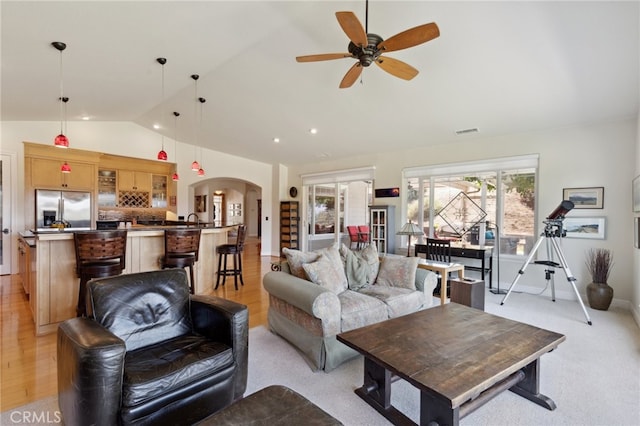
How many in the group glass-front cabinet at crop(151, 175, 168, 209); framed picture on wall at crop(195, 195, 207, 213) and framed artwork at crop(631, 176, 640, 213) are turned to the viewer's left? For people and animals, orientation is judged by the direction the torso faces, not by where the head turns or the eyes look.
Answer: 1

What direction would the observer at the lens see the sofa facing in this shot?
facing the viewer and to the right of the viewer

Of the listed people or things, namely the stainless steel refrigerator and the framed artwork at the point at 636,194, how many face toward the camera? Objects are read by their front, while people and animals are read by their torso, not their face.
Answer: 1

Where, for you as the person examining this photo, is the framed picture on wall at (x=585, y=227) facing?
facing the viewer

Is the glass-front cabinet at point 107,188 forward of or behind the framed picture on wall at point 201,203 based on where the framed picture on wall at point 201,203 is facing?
forward

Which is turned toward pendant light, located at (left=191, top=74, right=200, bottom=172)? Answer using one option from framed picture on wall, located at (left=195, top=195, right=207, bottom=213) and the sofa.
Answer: the framed picture on wall

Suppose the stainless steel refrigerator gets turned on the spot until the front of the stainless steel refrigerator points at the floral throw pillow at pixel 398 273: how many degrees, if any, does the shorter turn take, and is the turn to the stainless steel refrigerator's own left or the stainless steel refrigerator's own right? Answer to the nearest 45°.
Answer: approximately 45° to the stainless steel refrigerator's own left

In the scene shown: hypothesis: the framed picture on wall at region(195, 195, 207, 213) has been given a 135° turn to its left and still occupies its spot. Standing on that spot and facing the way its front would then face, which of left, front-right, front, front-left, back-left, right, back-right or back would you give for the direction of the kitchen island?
back-right

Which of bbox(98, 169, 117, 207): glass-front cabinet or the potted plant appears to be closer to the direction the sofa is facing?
the potted plant

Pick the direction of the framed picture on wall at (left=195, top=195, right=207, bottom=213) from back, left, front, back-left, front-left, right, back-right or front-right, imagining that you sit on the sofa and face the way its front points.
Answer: back

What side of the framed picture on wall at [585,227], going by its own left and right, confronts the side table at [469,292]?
front

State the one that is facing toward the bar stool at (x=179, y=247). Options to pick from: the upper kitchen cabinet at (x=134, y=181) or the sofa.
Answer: the upper kitchen cabinet

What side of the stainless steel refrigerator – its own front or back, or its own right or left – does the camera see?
front

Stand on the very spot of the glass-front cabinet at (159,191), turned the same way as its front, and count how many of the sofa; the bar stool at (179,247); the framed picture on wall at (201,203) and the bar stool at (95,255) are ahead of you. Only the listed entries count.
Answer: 3

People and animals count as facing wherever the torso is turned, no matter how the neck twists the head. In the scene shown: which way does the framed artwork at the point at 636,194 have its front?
to the viewer's left

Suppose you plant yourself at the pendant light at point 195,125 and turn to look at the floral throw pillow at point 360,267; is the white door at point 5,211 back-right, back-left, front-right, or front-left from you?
back-right

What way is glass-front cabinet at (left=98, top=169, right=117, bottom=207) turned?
toward the camera
